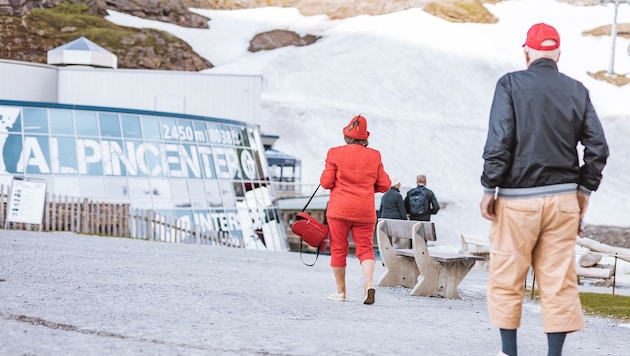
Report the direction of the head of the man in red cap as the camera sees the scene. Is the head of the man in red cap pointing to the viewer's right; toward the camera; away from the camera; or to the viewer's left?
away from the camera

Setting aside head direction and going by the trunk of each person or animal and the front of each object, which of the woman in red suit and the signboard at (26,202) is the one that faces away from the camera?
the woman in red suit

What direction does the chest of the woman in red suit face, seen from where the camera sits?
away from the camera

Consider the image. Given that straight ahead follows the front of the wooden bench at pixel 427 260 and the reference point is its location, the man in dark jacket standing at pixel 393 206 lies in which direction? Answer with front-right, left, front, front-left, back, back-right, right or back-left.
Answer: front-left

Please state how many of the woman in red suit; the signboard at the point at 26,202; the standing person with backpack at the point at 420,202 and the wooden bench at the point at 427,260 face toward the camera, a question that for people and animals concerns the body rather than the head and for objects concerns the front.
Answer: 1

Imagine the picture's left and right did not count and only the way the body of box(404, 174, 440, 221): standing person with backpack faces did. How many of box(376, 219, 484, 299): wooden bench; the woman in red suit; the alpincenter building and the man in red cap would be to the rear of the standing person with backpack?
3

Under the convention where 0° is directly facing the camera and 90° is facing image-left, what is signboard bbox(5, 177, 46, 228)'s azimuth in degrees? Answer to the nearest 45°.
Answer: approximately 0°

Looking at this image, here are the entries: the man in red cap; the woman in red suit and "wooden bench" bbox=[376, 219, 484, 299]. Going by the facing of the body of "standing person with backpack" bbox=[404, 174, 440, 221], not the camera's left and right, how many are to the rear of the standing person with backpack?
3

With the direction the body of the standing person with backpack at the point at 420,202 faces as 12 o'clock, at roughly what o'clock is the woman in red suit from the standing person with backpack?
The woman in red suit is roughly at 6 o'clock from the standing person with backpack.

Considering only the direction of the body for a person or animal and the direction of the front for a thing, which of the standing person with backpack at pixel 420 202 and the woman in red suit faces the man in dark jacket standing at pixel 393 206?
the woman in red suit

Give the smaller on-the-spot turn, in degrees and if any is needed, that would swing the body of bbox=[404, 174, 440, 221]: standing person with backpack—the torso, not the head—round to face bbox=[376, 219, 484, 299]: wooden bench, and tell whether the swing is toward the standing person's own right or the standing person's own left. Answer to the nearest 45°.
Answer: approximately 180°

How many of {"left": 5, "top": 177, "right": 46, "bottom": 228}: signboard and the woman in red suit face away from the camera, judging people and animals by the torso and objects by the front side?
1

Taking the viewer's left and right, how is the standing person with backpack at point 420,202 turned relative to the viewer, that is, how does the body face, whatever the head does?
facing away from the viewer

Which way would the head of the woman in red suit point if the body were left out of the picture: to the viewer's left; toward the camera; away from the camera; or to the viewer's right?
away from the camera
